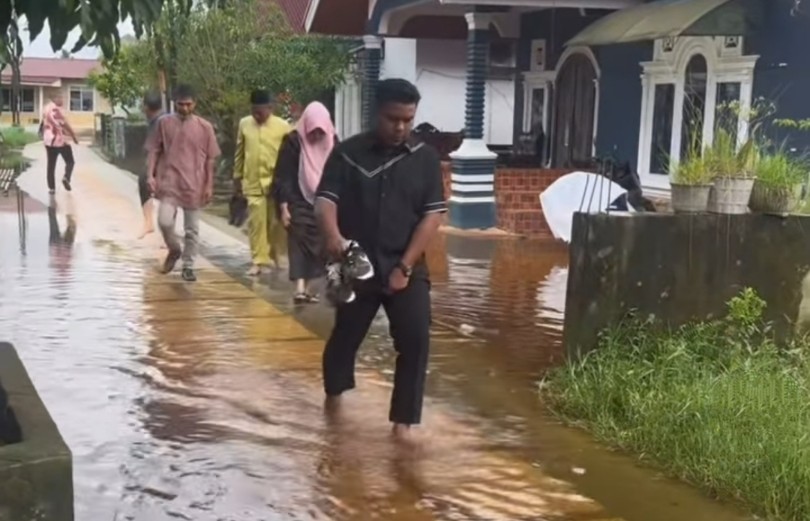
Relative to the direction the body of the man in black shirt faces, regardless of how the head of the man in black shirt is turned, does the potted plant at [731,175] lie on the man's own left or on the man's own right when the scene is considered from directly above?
on the man's own left

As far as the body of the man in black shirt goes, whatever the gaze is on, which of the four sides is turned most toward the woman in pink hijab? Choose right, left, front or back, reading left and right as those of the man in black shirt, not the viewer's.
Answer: back

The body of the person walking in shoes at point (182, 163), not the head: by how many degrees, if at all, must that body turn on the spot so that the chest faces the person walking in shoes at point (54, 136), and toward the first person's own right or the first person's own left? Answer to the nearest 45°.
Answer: approximately 180°

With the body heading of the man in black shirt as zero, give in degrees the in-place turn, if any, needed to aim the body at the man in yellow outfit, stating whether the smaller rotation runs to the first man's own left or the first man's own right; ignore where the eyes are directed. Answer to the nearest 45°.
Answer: approximately 180°

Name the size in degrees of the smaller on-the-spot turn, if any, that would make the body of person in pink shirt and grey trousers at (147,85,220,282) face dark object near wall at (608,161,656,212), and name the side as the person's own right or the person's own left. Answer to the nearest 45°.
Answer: approximately 90° to the person's own left

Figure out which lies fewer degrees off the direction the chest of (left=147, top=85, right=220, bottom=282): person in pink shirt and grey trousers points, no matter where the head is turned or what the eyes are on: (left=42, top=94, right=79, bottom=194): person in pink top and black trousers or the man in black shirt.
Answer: the man in black shirt

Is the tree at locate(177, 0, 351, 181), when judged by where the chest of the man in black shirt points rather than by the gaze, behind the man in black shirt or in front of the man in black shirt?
behind

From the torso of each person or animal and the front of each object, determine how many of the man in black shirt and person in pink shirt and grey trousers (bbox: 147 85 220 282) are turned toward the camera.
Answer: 2

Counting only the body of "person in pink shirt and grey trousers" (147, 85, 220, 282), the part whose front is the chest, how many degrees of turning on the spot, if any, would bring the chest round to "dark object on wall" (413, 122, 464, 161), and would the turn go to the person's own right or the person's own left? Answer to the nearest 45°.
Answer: approximately 135° to the person's own left

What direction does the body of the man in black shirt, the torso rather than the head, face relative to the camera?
toward the camera

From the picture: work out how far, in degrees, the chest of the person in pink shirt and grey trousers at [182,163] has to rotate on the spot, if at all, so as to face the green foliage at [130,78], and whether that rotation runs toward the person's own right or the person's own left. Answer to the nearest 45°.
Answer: approximately 180°

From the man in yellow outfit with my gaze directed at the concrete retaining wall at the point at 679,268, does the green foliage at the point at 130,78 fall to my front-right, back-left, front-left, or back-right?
back-left

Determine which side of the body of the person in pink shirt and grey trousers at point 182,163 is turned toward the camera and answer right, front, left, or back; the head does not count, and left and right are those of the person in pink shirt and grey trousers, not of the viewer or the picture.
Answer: front
